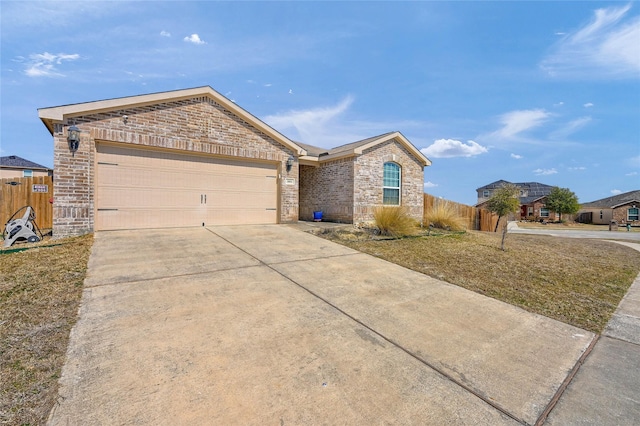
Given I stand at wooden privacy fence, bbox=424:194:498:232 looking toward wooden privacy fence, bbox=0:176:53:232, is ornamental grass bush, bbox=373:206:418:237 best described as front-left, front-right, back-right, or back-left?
front-left

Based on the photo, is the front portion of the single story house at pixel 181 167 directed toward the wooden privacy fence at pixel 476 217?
no

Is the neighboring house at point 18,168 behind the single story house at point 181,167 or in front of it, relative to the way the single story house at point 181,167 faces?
behind

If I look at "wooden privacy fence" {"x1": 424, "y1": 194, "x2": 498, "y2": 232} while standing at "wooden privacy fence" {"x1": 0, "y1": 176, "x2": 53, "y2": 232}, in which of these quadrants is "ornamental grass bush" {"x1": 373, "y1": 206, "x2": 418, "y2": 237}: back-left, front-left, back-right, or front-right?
front-right

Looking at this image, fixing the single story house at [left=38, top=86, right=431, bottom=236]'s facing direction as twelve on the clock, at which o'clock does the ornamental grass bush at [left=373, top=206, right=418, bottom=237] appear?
The ornamental grass bush is roughly at 11 o'clock from the single story house.

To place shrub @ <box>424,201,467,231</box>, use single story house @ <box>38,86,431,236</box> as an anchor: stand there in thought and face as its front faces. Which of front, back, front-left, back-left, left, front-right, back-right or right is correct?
front-left

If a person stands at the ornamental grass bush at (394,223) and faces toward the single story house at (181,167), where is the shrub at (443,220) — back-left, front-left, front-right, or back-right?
back-right
